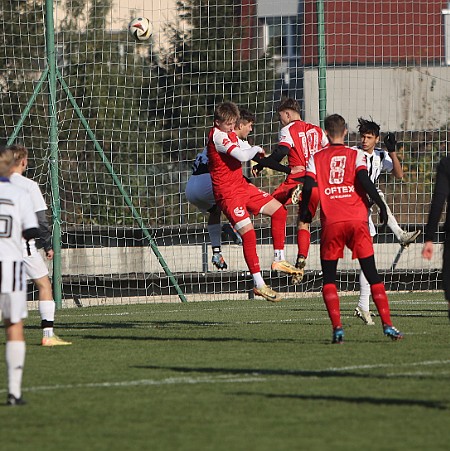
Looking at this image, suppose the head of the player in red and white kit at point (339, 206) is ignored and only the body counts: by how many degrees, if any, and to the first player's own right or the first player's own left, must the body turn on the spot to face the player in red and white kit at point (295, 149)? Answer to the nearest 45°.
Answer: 0° — they already face them

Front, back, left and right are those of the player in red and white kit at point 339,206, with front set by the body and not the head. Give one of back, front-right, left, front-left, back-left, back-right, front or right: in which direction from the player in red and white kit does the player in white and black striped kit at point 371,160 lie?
front

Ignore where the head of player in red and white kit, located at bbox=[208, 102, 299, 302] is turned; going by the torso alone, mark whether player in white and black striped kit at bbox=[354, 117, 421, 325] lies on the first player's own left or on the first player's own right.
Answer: on the first player's own left

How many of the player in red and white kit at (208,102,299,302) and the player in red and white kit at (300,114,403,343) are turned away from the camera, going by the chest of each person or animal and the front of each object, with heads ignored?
1

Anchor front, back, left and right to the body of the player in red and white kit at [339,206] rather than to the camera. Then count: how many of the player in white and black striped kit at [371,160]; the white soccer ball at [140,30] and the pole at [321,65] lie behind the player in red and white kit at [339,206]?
0

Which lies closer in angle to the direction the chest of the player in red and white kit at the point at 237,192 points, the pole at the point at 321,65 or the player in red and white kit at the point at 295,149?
the player in red and white kit

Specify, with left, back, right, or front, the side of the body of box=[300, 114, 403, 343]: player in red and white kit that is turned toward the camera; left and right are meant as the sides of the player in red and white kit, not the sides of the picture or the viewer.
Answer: back

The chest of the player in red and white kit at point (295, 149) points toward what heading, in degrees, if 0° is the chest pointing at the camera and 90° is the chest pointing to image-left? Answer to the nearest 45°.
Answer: approximately 135°

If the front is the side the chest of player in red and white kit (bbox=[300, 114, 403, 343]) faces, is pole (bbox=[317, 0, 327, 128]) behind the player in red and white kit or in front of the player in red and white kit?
in front

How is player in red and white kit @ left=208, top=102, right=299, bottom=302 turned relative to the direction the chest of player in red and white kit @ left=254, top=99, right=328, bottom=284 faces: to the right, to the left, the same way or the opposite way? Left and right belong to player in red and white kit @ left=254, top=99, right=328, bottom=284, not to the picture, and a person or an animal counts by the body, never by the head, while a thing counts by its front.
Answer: the opposite way

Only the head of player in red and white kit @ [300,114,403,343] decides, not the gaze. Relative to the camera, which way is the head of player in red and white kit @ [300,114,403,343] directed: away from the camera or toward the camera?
away from the camera

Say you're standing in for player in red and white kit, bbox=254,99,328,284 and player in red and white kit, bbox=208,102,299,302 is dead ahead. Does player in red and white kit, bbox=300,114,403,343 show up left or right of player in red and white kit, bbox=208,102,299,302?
left

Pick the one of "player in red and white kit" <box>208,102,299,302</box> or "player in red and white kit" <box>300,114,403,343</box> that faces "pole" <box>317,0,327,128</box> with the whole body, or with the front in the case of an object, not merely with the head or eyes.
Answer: "player in red and white kit" <box>300,114,403,343</box>

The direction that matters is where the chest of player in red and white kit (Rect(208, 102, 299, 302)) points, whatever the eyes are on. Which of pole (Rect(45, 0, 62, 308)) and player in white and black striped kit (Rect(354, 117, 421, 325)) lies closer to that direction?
the player in white and black striped kit

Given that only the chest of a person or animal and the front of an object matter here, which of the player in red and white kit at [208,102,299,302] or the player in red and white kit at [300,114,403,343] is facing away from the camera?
the player in red and white kit at [300,114,403,343]

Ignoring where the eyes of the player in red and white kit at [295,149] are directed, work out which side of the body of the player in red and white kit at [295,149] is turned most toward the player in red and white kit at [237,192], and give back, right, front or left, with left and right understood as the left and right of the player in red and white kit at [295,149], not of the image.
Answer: left
